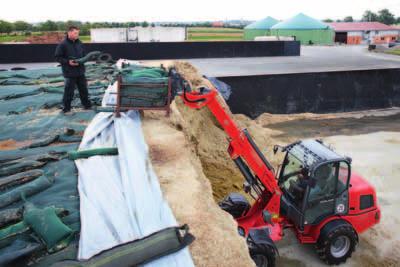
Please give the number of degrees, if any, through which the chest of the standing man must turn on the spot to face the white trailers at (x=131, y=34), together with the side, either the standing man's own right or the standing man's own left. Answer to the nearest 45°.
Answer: approximately 135° to the standing man's own left

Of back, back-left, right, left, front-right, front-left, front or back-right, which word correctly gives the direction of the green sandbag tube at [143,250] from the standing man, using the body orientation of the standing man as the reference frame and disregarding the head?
front-right

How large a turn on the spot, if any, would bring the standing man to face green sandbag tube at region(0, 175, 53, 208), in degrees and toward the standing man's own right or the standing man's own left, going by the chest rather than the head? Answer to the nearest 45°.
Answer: approximately 45° to the standing man's own right

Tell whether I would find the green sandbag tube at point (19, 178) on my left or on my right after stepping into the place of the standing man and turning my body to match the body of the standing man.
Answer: on my right

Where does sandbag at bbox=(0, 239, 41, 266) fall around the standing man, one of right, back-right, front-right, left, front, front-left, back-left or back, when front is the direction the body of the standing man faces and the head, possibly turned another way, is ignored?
front-right

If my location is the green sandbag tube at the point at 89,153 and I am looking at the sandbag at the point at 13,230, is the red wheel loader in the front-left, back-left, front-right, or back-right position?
back-left

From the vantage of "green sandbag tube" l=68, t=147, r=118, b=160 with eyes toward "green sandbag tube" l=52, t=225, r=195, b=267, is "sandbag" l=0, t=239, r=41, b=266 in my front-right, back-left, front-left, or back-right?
front-right

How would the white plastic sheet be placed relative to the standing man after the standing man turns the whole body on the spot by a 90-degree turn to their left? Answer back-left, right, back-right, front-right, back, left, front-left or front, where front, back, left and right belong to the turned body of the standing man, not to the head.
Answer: back-right

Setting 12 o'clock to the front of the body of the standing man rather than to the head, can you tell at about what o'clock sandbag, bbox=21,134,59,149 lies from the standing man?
The sandbag is roughly at 2 o'clock from the standing man.

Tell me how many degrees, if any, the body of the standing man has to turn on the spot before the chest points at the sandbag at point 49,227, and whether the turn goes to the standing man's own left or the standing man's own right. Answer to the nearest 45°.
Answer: approximately 45° to the standing man's own right

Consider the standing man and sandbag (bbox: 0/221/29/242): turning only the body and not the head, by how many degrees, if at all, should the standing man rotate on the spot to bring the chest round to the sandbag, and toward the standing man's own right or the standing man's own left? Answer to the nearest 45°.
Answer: approximately 45° to the standing man's own right

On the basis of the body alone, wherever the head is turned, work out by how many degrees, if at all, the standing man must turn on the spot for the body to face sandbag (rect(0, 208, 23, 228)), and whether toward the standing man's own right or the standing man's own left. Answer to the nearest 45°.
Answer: approximately 45° to the standing man's own right

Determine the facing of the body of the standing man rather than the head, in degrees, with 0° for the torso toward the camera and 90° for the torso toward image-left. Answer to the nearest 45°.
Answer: approximately 315°

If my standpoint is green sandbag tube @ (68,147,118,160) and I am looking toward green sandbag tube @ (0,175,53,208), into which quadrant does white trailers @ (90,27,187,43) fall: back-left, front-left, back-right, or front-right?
back-right
